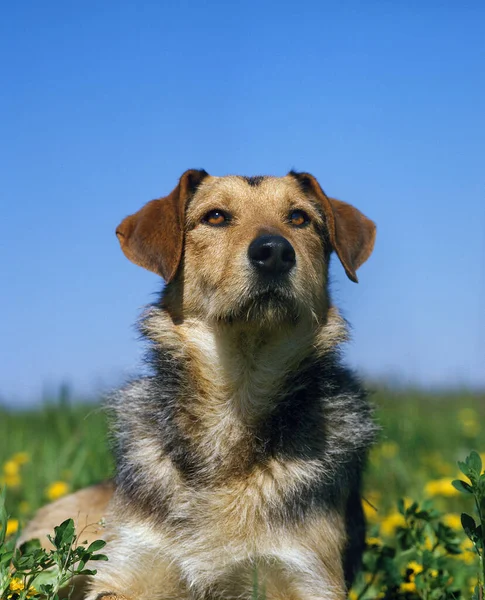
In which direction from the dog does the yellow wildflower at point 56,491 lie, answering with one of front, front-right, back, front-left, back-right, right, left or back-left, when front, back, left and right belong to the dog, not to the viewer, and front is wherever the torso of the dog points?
back-right

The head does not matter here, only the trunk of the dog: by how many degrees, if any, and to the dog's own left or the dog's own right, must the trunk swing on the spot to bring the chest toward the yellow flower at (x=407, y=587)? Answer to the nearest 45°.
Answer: approximately 90° to the dog's own left

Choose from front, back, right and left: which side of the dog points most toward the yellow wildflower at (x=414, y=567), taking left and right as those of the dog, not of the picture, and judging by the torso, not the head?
left

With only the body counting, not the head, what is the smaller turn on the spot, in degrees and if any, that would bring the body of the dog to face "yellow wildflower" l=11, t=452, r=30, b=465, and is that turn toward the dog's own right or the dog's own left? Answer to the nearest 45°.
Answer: approximately 135° to the dog's own right

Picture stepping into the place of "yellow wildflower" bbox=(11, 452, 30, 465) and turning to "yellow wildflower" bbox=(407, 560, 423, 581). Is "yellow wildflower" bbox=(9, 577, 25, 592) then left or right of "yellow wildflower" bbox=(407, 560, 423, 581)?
right

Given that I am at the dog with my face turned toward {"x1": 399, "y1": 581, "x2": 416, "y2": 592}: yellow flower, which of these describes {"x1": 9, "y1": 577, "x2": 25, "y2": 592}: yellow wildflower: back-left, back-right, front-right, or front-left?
back-right

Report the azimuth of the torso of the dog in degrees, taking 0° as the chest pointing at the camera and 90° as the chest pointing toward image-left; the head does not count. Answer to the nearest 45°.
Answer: approximately 0°
